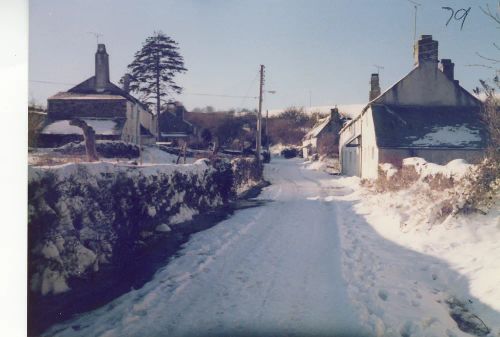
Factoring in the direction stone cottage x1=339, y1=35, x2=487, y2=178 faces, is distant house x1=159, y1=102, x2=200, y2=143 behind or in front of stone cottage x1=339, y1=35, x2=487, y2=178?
in front

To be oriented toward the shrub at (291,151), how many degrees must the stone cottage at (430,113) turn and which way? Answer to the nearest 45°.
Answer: approximately 45° to its right

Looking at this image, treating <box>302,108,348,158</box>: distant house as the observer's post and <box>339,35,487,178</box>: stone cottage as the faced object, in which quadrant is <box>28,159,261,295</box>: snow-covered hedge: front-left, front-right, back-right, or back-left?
front-right

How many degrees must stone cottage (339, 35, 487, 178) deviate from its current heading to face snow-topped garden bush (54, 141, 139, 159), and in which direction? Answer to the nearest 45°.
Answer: approximately 45° to its left

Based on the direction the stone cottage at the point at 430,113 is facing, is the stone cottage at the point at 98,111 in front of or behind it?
in front

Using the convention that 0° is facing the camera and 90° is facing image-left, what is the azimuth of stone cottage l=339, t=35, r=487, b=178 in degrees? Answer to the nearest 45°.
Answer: approximately 90°

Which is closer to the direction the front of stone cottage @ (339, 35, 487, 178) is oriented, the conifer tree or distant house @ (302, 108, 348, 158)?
the conifer tree
